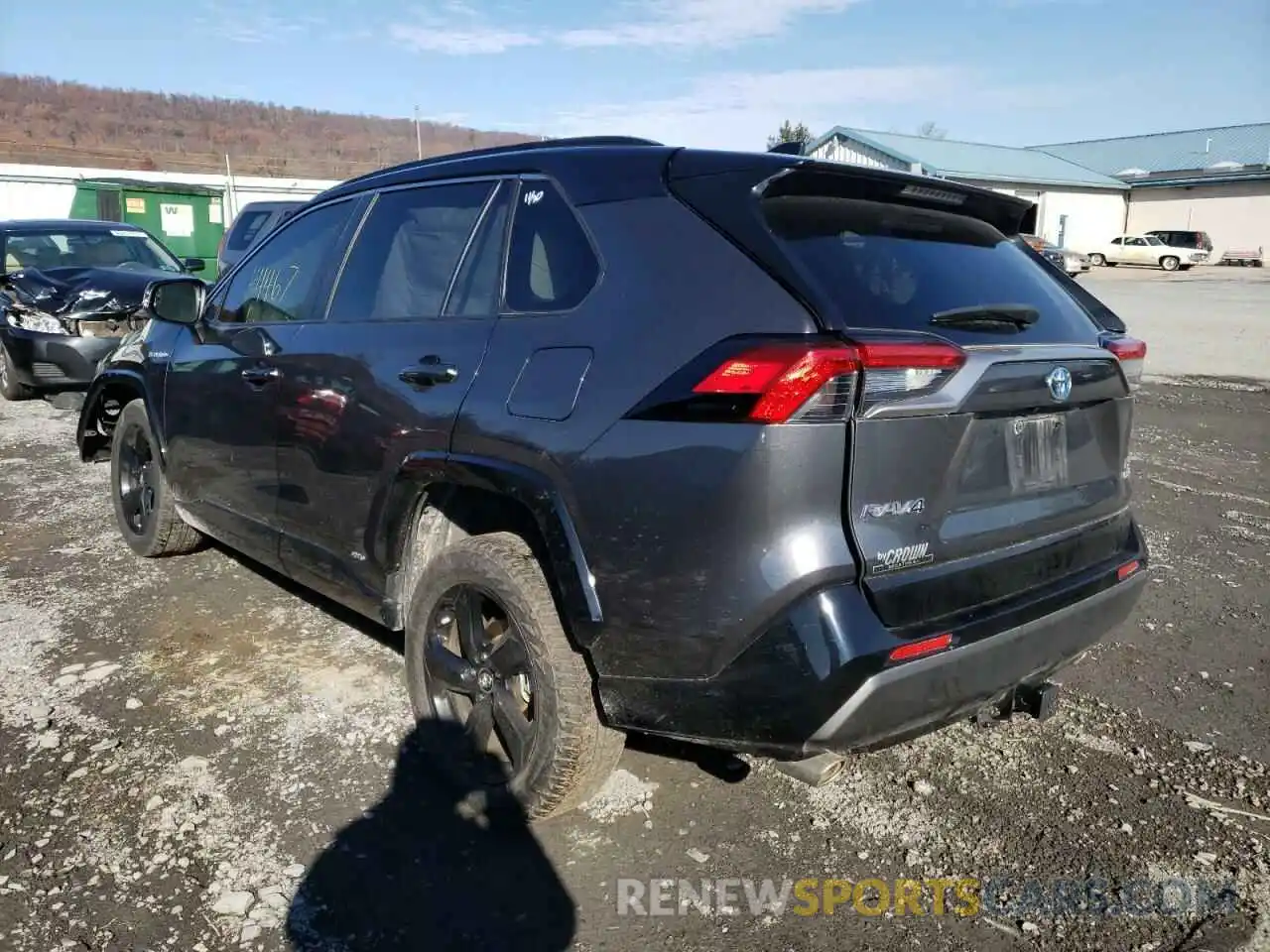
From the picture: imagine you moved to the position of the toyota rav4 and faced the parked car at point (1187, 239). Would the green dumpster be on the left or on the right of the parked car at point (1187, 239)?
left

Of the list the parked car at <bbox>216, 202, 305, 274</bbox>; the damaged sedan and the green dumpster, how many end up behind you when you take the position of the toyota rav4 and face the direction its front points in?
0

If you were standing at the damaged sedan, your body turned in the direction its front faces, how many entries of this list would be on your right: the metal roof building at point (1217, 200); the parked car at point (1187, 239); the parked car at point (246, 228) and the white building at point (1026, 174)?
0

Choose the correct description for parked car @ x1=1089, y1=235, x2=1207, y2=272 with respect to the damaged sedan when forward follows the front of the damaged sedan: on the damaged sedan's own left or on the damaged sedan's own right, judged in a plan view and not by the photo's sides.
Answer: on the damaged sedan's own left

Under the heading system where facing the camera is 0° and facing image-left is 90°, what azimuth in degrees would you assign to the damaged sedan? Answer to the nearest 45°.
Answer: approximately 315°

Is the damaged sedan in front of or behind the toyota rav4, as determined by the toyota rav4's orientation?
in front

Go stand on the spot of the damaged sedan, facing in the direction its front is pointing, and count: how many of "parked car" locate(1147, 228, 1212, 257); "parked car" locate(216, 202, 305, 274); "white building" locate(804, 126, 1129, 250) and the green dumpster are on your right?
0

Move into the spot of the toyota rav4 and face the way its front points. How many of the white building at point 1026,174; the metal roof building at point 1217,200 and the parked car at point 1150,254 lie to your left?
0

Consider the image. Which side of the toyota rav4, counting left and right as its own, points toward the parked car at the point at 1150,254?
right

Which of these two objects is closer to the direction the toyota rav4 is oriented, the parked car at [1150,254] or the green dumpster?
the green dumpster

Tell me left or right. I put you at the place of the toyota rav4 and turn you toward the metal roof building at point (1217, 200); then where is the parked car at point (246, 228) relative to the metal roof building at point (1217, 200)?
left

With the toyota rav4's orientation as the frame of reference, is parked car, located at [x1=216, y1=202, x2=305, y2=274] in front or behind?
in front
